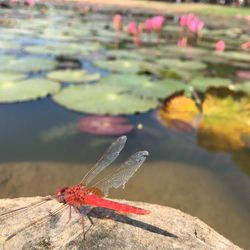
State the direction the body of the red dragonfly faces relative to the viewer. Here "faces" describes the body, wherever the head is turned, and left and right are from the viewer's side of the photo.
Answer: facing away from the viewer and to the left of the viewer

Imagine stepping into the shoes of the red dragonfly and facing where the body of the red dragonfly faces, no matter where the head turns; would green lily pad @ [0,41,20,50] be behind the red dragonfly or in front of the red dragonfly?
in front

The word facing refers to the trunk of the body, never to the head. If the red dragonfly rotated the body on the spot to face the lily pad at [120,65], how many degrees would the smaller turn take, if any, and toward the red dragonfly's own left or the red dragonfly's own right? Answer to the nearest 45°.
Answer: approximately 45° to the red dragonfly's own right

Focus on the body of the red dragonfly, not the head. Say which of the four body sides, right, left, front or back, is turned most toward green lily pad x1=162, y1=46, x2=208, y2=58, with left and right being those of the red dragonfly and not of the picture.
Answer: right

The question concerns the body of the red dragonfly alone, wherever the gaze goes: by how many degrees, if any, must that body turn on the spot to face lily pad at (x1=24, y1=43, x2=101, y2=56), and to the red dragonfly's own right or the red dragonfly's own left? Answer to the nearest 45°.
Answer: approximately 45° to the red dragonfly's own right

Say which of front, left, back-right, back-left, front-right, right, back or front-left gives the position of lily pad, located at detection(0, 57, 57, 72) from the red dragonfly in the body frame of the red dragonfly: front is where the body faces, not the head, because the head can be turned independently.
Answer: front-right

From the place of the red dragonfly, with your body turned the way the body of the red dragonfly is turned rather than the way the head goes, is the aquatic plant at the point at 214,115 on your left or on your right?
on your right

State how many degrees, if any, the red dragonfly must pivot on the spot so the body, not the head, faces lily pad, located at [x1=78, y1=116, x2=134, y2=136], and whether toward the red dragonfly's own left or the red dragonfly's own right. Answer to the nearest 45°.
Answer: approximately 45° to the red dragonfly's own right

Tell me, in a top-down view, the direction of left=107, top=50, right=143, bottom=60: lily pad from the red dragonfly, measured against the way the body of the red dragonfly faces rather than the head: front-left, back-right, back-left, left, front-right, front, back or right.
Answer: front-right

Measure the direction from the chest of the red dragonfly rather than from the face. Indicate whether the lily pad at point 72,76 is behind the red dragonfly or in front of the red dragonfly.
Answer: in front

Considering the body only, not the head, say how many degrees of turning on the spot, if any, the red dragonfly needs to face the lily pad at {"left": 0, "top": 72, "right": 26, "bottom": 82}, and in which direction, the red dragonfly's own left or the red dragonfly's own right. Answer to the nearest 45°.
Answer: approximately 45° to the red dragonfly's own right

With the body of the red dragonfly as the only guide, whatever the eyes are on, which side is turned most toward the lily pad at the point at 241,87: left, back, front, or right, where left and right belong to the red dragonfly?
right

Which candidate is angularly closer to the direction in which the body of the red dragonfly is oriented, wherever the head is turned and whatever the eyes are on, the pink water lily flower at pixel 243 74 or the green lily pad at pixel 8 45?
the green lily pad
